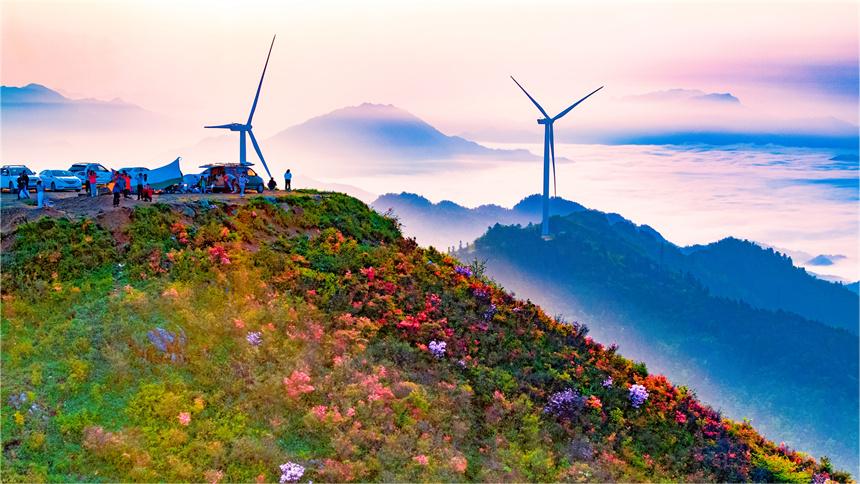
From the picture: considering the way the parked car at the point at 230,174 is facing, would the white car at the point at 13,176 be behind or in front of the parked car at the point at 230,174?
behind

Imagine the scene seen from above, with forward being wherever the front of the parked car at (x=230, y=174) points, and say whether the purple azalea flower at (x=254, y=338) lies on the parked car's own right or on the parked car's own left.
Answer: on the parked car's own right

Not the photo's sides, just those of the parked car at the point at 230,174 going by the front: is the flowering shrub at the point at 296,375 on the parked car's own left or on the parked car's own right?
on the parked car's own right

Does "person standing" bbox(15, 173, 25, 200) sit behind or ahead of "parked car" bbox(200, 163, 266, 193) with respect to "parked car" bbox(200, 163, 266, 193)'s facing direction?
behind

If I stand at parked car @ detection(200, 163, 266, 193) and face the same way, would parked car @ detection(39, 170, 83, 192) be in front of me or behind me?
behind

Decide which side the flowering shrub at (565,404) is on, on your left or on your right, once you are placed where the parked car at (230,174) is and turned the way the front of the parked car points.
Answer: on your right
